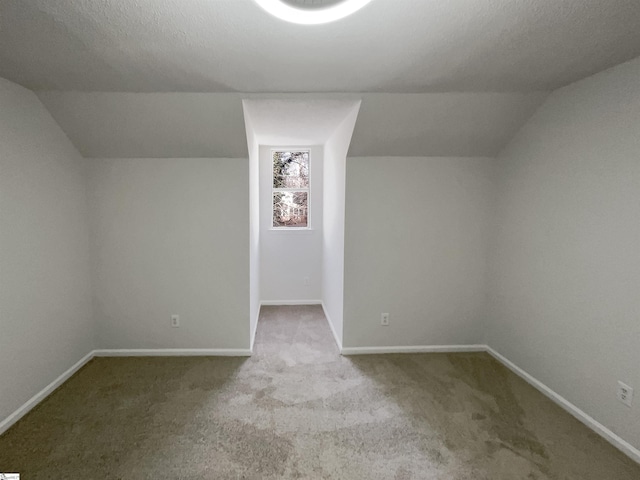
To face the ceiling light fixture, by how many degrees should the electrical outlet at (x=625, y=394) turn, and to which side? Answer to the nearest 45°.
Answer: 0° — it already faces it

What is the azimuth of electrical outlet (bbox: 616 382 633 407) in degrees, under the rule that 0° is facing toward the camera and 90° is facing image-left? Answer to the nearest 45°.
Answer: approximately 45°
